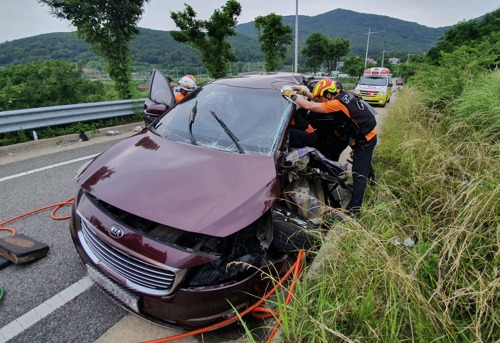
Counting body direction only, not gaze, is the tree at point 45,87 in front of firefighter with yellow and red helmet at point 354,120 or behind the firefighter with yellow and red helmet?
in front

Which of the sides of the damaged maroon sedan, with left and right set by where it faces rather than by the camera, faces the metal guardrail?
right

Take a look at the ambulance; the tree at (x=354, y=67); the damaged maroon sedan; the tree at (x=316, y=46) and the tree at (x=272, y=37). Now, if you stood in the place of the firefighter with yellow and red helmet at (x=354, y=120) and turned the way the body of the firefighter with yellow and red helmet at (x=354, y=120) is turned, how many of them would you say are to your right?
4

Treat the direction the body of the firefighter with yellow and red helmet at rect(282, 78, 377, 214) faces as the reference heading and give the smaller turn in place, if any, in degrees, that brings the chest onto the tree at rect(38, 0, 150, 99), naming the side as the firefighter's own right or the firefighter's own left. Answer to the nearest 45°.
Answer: approximately 45° to the firefighter's own right

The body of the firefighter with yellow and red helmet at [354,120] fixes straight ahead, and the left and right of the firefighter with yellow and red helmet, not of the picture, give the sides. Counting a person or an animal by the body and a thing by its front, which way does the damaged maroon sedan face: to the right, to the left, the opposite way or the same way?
to the left

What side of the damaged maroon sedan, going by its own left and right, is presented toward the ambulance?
back

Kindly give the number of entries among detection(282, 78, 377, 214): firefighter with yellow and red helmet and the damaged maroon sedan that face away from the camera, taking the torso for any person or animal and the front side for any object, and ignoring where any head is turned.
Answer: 0

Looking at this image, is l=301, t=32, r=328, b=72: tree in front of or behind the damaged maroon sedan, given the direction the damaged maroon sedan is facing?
behind

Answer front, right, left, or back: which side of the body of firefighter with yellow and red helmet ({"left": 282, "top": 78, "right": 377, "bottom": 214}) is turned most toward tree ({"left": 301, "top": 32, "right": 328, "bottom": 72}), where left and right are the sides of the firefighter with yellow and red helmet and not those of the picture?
right

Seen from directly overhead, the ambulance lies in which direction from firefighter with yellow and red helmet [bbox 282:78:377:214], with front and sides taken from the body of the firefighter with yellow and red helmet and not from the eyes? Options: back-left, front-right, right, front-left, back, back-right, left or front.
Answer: right

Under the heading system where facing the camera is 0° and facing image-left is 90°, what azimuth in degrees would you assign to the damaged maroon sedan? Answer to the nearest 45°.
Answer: approximately 45°

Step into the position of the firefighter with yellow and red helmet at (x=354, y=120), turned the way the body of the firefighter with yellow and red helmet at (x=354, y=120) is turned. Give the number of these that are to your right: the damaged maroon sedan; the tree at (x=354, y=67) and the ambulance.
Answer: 2

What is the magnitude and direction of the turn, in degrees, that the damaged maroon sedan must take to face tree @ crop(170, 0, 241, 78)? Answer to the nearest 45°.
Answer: approximately 135° to its right

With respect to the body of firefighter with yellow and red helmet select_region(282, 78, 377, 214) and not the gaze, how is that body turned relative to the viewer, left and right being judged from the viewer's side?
facing to the left of the viewer
